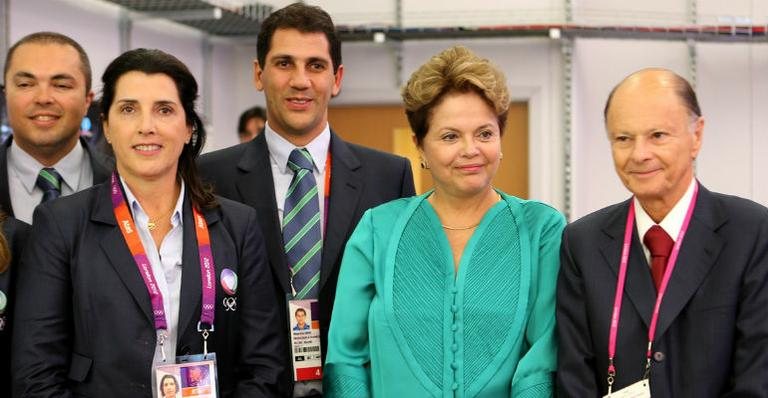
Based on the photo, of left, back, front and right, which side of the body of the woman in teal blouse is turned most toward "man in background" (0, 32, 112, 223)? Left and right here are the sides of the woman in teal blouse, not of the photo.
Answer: right

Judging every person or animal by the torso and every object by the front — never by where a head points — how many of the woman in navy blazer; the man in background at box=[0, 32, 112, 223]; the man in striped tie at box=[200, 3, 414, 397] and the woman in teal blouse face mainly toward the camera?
4

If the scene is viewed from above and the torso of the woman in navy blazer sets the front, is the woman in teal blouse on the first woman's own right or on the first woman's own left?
on the first woman's own left

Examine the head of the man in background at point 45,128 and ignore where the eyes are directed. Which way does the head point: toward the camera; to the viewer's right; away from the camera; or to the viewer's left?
toward the camera

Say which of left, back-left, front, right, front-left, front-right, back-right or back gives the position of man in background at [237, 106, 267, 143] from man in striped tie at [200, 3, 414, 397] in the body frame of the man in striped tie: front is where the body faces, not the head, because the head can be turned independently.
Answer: back

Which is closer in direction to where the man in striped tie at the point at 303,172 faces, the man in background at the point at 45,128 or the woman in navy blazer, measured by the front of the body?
the woman in navy blazer

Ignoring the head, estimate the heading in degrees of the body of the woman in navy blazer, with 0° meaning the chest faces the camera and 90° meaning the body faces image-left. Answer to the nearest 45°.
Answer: approximately 0°

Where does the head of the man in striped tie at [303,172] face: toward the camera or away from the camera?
toward the camera

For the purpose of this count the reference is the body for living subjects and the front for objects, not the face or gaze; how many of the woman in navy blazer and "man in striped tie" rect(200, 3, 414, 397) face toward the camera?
2

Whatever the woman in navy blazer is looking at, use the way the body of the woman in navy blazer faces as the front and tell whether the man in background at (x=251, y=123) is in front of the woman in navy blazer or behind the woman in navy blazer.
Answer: behind

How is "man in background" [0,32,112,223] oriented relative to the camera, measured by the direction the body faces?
toward the camera

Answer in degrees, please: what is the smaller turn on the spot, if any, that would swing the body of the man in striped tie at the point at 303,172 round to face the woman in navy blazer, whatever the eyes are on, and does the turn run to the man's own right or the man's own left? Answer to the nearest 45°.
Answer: approximately 45° to the man's own right

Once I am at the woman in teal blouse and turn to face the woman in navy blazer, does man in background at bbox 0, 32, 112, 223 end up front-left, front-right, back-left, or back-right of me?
front-right

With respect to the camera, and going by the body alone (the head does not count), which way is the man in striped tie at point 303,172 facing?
toward the camera

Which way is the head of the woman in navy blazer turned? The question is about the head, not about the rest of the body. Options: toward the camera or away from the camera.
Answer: toward the camera

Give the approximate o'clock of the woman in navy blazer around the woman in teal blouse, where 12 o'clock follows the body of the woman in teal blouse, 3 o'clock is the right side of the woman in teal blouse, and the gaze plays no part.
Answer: The woman in navy blazer is roughly at 3 o'clock from the woman in teal blouse.
